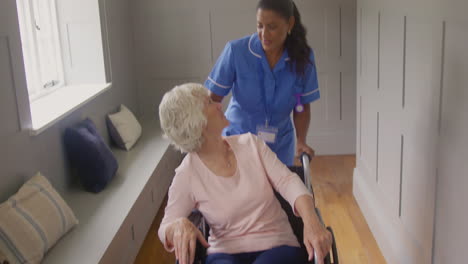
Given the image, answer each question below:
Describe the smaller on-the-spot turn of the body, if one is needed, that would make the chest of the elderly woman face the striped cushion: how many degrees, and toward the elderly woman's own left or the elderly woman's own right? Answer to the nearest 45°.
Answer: approximately 90° to the elderly woman's own right

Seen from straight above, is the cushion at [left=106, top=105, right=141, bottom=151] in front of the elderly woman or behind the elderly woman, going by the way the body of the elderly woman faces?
behind

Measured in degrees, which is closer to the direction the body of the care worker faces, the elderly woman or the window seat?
the elderly woman

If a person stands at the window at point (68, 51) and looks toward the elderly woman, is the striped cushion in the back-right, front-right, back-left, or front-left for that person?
front-right

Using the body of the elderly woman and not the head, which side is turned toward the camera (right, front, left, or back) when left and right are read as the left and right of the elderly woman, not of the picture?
front

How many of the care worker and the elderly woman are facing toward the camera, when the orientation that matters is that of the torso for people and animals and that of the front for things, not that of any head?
2

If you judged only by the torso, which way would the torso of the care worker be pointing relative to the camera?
toward the camera

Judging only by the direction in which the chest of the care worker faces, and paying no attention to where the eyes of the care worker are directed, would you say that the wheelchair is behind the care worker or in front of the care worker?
in front

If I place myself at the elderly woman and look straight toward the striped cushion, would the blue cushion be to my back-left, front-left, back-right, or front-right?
front-right

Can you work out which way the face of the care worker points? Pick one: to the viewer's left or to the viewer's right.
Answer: to the viewer's left

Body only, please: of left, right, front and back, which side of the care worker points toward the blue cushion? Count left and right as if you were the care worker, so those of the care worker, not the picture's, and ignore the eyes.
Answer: right
